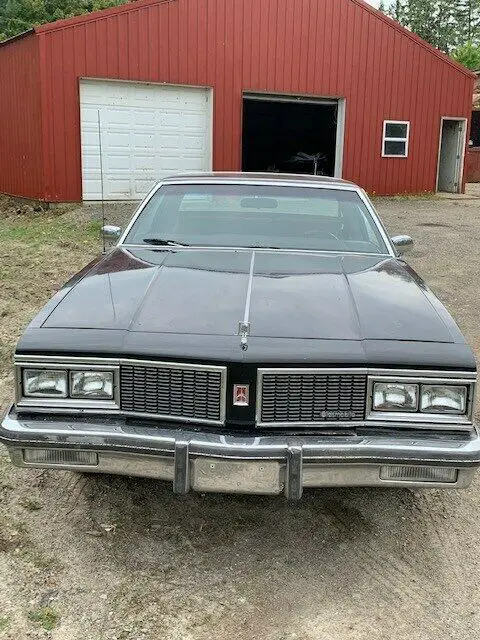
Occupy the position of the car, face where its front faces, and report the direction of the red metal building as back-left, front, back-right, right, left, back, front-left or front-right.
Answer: back

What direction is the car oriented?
toward the camera
